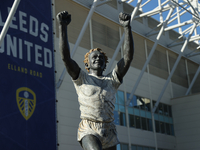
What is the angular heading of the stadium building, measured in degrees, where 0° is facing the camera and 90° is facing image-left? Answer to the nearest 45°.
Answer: approximately 315°

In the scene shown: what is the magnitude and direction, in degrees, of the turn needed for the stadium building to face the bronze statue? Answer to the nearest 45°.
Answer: approximately 45° to its right

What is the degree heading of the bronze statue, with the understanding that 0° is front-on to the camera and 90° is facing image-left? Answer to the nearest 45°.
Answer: approximately 315°
